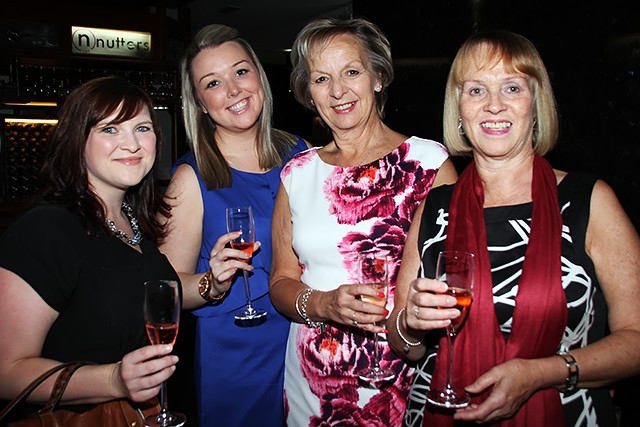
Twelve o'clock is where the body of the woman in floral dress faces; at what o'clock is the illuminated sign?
The illuminated sign is roughly at 5 o'clock from the woman in floral dress.

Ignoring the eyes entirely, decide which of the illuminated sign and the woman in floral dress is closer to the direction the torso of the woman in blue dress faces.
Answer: the woman in floral dress

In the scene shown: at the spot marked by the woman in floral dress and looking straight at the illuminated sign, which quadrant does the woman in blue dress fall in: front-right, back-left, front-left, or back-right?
front-left

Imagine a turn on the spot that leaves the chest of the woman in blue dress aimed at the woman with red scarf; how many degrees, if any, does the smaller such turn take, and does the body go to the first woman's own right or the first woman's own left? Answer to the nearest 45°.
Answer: approximately 45° to the first woman's own left

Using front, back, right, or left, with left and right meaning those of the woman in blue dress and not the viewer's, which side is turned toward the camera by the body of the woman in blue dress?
front

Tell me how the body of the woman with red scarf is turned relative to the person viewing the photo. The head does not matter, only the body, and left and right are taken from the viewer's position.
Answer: facing the viewer

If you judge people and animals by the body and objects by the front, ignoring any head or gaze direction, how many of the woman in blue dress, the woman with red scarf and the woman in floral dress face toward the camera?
3

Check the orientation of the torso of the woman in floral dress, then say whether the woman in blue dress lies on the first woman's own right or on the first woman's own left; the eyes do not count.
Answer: on the first woman's own right

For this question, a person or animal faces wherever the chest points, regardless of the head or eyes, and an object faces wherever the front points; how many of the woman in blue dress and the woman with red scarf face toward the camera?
2

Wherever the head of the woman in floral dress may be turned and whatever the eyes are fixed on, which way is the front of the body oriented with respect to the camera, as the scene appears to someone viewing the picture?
toward the camera

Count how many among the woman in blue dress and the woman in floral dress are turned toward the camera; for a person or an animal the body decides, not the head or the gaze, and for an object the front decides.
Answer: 2

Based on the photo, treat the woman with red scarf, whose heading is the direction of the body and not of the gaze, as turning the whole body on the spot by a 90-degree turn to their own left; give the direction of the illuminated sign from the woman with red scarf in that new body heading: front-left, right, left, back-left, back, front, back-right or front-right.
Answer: back-left

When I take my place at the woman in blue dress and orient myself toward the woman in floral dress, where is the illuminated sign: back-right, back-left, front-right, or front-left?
back-left

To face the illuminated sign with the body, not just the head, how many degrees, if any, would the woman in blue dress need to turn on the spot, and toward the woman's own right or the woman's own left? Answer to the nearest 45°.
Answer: approximately 180°
